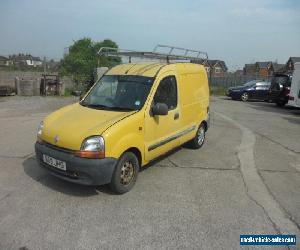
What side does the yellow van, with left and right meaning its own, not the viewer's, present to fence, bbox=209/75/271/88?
back

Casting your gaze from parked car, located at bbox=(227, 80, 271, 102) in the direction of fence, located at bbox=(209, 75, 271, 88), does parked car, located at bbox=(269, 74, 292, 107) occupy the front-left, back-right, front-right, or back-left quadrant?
back-right

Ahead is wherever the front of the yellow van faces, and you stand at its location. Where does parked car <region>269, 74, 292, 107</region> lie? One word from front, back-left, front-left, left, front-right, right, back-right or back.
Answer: back

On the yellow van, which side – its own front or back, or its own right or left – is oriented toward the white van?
back

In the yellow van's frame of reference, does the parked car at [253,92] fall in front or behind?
behind

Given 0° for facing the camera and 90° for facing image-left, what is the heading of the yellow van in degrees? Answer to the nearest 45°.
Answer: approximately 45°

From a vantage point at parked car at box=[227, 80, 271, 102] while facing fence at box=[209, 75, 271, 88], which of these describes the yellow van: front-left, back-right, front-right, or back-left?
back-left
